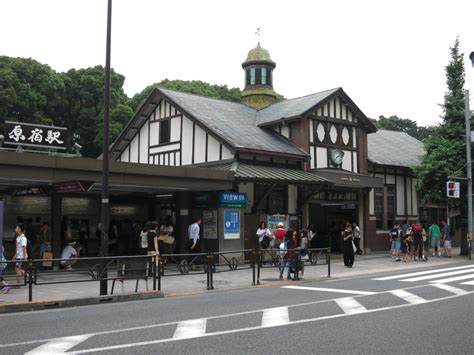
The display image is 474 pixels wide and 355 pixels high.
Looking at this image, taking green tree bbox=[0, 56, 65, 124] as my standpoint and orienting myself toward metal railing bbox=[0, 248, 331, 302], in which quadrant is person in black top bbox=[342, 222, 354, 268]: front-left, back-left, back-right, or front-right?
front-left

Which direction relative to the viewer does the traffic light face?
toward the camera

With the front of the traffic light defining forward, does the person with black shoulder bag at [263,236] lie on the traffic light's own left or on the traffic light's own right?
on the traffic light's own right

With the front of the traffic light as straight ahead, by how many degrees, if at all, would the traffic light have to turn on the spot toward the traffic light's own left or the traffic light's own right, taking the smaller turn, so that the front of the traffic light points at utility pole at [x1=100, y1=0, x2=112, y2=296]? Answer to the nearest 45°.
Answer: approximately 45° to the traffic light's own right

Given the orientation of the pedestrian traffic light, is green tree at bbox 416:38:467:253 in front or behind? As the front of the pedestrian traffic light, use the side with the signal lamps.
behind

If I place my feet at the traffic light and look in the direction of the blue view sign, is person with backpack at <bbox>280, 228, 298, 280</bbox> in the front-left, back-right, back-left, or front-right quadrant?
front-left

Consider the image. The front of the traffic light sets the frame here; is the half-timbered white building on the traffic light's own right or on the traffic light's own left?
on the traffic light's own right

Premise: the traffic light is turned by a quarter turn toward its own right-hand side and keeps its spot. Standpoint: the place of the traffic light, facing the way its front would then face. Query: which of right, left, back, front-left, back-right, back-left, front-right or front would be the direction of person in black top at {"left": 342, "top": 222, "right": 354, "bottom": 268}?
front-left

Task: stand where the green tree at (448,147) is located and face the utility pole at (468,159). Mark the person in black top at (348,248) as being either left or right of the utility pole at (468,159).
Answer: right

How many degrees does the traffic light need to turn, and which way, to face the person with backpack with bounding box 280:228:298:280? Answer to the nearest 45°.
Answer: approximately 45° to its right

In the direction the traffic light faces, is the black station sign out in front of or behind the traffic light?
in front

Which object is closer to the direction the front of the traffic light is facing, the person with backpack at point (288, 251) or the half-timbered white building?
the person with backpack
